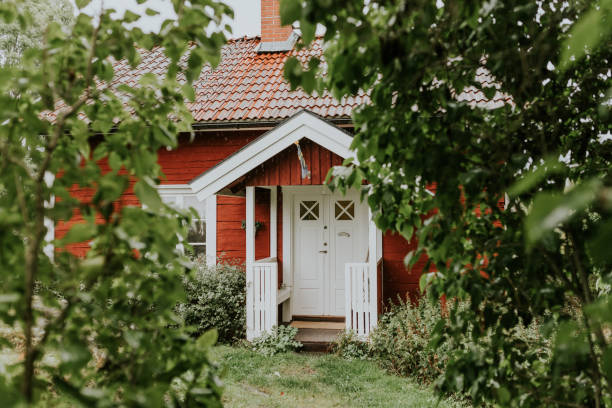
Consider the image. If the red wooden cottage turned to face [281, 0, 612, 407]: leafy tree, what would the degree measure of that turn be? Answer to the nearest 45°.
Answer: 0° — it already faces it

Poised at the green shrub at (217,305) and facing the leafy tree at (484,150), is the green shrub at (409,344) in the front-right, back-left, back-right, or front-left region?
front-left

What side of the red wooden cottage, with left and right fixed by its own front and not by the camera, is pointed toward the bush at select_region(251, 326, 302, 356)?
front

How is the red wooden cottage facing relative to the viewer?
toward the camera
